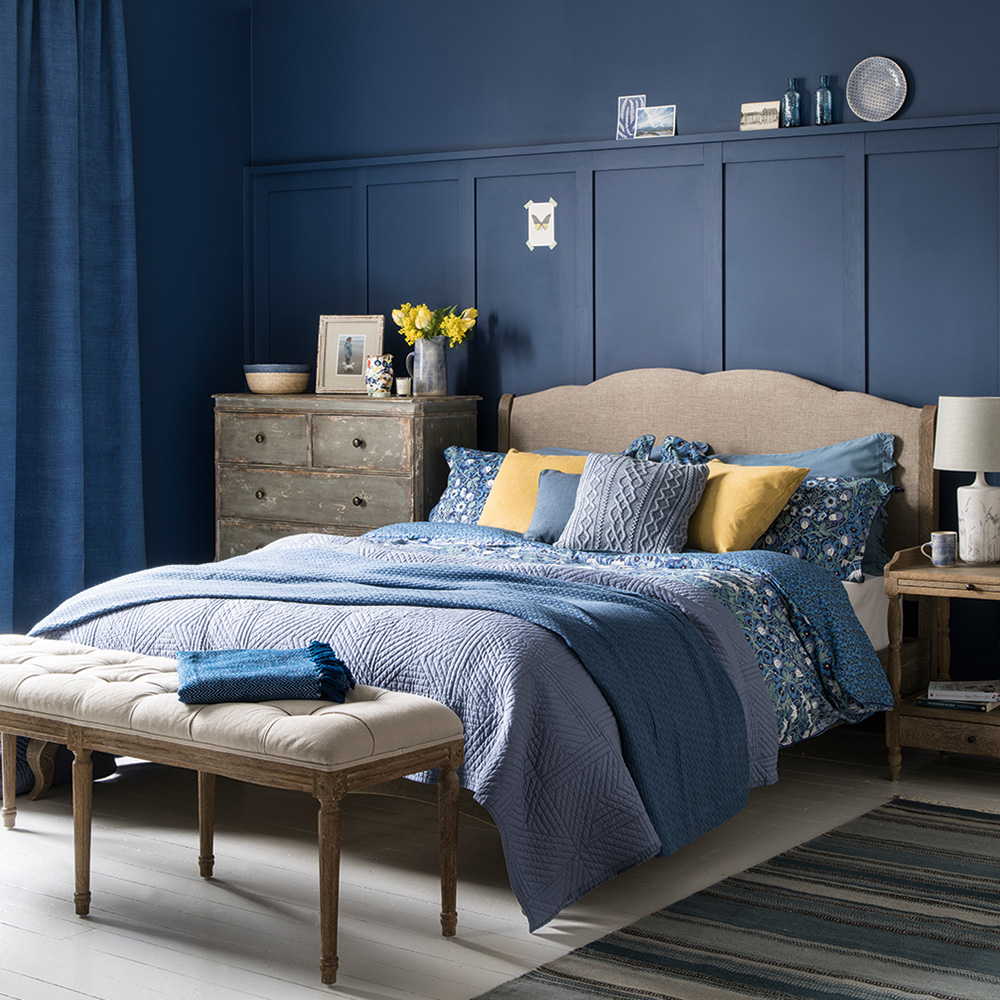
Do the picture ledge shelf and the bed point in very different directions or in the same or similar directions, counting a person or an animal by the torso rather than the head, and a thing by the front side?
same or similar directions

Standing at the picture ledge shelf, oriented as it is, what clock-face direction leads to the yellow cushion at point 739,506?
The yellow cushion is roughly at 10 o'clock from the picture ledge shelf.

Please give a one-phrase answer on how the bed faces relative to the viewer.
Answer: facing the viewer and to the left of the viewer

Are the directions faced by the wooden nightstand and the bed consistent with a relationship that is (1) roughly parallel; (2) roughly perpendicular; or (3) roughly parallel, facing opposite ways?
roughly parallel

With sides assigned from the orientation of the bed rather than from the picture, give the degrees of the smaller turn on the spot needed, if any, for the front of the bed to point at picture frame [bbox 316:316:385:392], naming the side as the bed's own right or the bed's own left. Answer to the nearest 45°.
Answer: approximately 135° to the bed's own right

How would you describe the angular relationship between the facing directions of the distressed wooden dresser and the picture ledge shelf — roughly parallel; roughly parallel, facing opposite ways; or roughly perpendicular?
roughly parallel

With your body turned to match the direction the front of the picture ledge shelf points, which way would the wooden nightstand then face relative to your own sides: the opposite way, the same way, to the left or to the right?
the same way

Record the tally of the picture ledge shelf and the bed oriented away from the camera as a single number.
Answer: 0

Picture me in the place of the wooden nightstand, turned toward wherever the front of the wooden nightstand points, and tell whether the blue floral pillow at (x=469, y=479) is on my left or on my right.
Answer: on my right

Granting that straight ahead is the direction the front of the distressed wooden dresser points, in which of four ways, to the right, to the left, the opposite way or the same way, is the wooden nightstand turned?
the same way

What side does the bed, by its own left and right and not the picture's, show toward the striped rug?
left

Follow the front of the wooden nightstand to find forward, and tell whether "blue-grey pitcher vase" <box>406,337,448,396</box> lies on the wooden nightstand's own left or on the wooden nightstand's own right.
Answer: on the wooden nightstand's own right

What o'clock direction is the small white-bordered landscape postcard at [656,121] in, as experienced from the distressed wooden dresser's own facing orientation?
The small white-bordered landscape postcard is roughly at 8 o'clock from the distressed wooden dresser.
